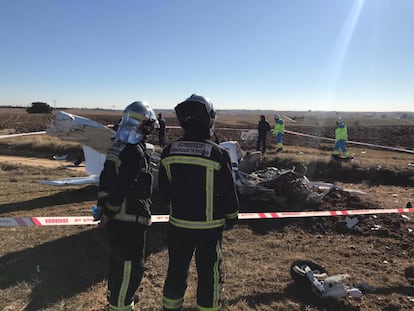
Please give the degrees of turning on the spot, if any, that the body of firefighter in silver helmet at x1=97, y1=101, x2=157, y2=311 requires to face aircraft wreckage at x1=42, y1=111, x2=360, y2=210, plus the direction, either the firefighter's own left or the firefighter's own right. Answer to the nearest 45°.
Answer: approximately 45° to the firefighter's own left

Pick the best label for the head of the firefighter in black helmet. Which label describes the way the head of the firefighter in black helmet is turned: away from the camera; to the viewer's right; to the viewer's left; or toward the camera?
away from the camera

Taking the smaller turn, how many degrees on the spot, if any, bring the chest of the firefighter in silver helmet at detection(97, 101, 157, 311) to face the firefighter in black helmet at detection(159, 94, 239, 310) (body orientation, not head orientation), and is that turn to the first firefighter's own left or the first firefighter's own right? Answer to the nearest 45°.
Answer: approximately 45° to the first firefighter's own right

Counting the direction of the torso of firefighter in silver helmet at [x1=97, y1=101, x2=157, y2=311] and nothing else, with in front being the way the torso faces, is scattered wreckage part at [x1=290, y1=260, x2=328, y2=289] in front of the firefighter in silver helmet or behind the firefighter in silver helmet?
in front

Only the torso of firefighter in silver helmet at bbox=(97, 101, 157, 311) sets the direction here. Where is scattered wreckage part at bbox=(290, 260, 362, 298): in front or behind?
in front
